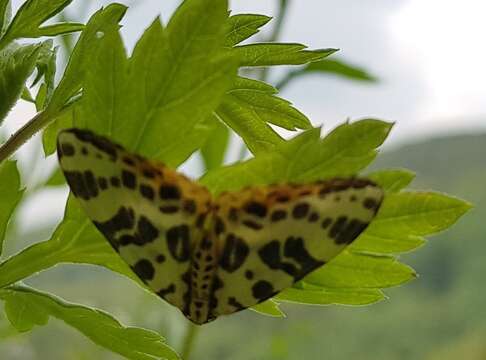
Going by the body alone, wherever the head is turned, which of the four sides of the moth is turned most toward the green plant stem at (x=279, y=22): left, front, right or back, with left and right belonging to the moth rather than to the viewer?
front

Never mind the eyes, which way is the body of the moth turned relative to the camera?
away from the camera
